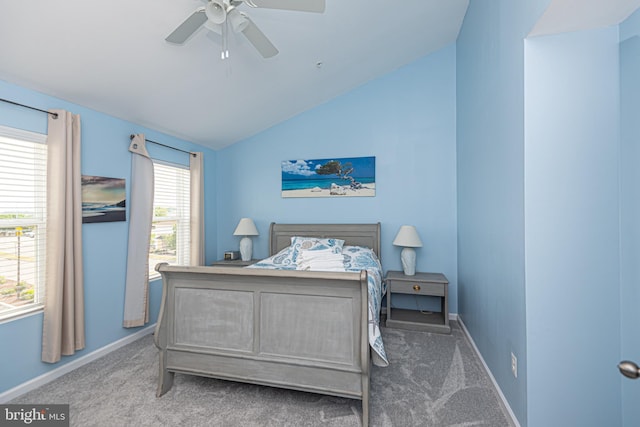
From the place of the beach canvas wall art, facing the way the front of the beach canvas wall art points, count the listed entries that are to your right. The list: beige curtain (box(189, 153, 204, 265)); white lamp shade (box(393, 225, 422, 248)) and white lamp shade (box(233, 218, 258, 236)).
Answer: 2

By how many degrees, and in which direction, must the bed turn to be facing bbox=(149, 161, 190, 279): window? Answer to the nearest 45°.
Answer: approximately 135° to its right

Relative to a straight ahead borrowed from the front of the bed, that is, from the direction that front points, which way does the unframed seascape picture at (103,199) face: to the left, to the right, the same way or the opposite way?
to the left

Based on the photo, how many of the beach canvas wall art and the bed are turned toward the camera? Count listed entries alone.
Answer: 2

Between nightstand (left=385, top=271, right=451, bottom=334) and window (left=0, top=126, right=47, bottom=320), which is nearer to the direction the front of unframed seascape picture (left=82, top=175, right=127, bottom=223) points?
the nightstand

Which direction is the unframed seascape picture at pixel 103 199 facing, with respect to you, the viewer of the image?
facing the viewer and to the right of the viewer

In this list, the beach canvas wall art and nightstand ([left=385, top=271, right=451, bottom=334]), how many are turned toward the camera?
2

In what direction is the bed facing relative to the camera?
toward the camera
